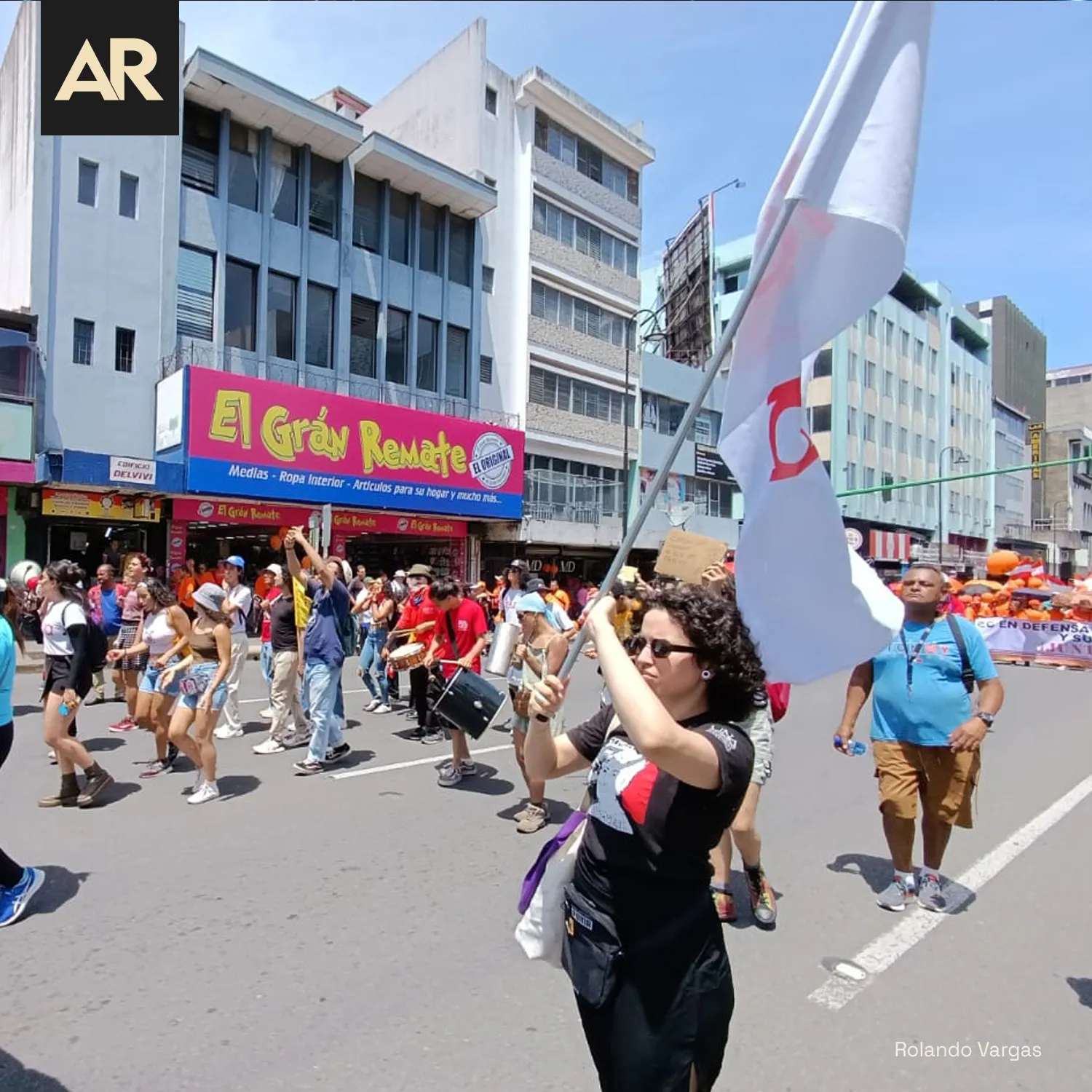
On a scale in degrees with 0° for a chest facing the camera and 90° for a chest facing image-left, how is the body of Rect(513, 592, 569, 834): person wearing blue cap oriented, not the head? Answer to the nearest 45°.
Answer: approximately 45°

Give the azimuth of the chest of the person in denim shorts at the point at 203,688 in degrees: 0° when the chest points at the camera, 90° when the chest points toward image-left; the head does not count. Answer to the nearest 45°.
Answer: approximately 45°

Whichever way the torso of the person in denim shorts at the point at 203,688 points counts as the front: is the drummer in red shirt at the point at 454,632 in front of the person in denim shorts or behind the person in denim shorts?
behind

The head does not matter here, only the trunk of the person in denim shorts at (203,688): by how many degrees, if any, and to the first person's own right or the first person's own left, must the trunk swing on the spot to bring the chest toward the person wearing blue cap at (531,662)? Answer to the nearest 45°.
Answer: approximately 90° to the first person's own left

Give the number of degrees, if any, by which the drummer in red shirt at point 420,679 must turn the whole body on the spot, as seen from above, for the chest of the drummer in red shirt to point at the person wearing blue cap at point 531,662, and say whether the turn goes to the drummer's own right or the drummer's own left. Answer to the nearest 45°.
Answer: approximately 45° to the drummer's own left

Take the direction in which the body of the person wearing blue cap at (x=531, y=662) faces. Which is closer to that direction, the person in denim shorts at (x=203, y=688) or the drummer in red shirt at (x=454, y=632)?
the person in denim shorts

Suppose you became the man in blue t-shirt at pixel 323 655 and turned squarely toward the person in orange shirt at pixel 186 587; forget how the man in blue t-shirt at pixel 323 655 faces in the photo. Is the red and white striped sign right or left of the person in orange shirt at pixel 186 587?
right

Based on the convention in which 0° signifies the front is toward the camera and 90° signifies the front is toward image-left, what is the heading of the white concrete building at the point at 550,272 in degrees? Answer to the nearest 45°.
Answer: approximately 315°

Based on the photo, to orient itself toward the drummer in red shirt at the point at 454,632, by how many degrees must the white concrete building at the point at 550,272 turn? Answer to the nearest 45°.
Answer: approximately 45° to its right

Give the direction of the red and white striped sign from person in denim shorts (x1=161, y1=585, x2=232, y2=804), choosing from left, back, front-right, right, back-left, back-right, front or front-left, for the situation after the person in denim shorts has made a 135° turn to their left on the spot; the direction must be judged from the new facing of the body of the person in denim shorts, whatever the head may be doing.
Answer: front-left
